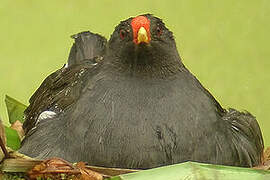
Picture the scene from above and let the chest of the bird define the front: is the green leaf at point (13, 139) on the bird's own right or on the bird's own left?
on the bird's own right

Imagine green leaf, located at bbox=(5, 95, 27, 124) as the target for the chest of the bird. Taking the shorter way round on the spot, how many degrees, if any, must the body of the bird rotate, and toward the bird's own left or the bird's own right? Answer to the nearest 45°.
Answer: approximately 135° to the bird's own right

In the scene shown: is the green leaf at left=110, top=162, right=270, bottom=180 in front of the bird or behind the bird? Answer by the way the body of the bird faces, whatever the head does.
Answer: in front

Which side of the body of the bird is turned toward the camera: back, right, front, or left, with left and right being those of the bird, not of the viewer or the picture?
front

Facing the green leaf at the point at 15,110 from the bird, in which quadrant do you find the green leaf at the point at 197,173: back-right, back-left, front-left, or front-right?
back-left

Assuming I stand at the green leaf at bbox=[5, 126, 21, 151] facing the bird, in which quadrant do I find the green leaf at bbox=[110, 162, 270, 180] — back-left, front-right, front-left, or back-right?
front-right
